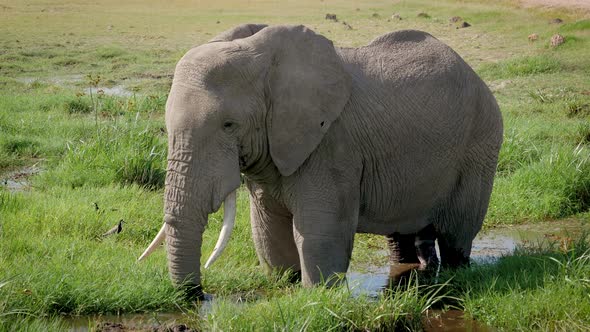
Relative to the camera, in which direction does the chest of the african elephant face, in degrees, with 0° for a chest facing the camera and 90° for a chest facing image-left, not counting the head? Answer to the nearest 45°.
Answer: approximately 45°
